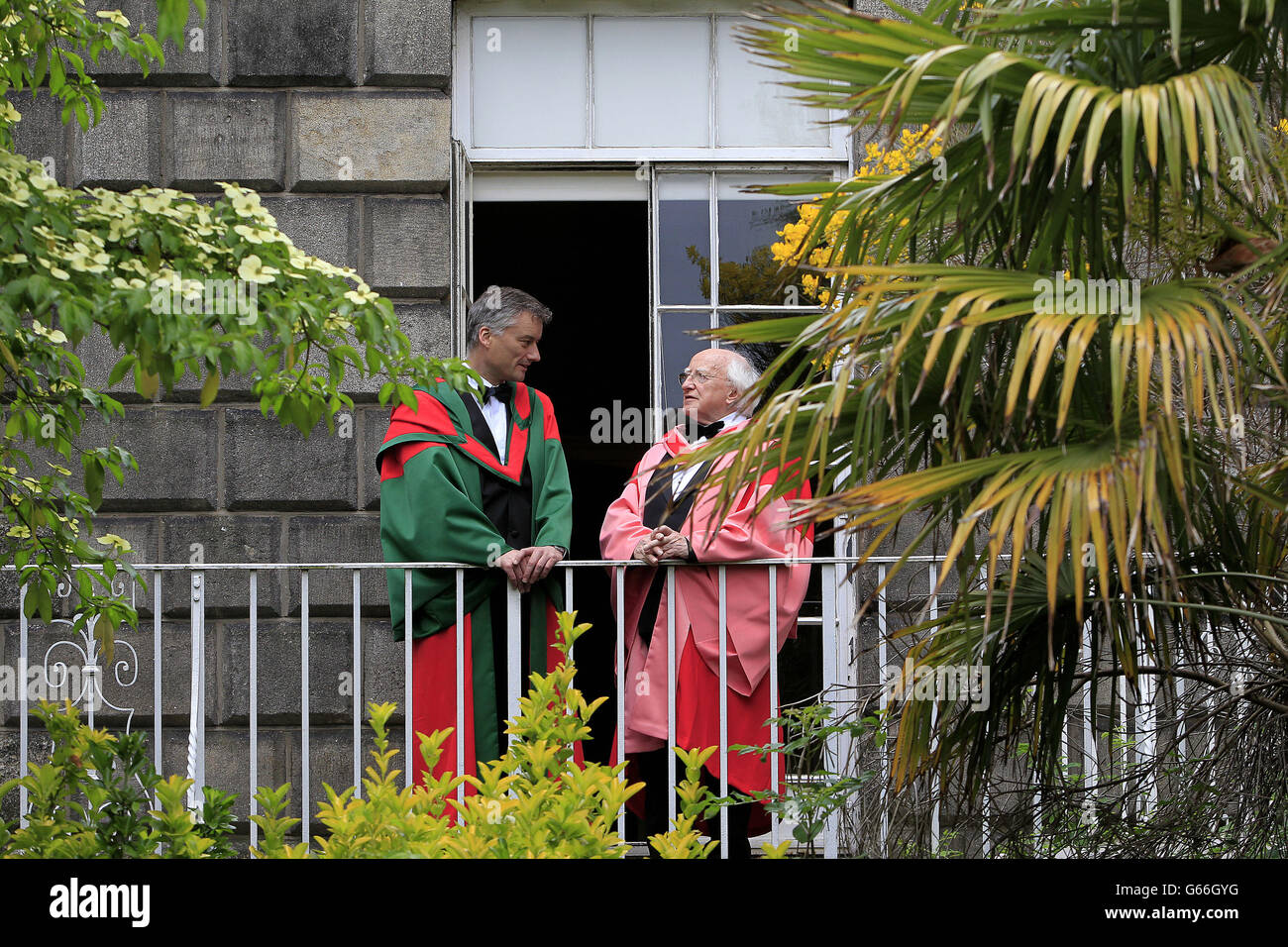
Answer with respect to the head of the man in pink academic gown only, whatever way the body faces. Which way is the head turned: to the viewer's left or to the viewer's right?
to the viewer's left

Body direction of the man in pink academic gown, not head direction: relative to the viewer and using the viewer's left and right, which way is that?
facing the viewer and to the left of the viewer

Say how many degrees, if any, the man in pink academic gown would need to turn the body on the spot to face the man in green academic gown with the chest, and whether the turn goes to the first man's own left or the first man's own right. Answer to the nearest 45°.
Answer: approximately 45° to the first man's own right

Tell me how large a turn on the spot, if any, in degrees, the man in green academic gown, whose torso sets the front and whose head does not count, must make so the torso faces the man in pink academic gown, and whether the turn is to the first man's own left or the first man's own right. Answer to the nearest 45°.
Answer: approximately 45° to the first man's own left

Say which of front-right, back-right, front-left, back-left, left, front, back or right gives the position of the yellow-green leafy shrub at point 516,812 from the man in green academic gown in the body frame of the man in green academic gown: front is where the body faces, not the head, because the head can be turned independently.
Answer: front-right

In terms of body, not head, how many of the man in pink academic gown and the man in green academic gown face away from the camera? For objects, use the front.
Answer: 0

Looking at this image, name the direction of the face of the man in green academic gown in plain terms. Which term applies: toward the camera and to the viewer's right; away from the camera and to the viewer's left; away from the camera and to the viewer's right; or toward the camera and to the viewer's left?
toward the camera and to the viewer's right
